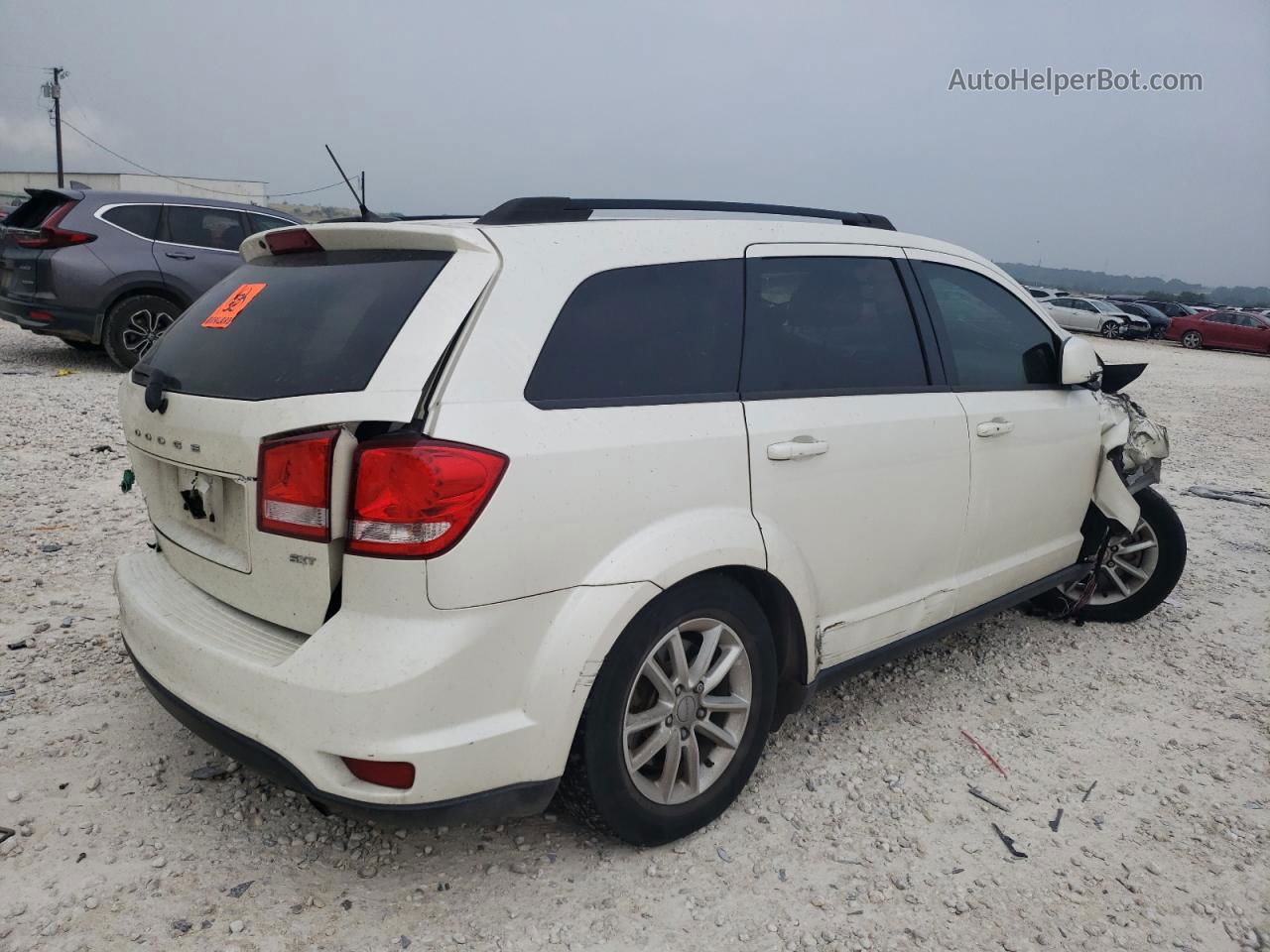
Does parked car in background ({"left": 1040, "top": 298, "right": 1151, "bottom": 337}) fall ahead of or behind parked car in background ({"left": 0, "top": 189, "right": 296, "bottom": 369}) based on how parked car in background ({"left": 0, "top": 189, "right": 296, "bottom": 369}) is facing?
ahead

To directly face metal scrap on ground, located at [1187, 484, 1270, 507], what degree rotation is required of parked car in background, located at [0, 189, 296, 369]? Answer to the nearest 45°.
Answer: approximately 90° to its right

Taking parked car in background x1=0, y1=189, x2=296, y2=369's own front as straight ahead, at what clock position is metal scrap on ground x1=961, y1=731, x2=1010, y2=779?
The metal scrap on ground is roughly at 4 o'clock from the parked car in background.

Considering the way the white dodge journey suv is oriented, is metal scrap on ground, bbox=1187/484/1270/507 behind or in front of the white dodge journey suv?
in front

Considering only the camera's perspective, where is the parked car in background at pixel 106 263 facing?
facing away from the viewer and to the right of the viewer

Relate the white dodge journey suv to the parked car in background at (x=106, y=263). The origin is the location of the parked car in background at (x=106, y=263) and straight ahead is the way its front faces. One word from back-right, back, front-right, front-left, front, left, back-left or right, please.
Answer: back-right

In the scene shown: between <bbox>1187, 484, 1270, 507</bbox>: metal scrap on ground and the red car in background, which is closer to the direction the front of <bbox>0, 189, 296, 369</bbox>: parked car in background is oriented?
the red car in background

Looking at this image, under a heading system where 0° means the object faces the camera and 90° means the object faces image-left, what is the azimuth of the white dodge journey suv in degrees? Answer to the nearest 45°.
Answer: approximately 225°

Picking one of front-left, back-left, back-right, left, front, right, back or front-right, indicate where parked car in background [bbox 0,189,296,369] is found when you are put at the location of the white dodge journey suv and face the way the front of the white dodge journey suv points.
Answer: left

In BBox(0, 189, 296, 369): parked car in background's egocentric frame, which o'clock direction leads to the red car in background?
The red car in background is roughly at 1 o'clock from the parked car in background.

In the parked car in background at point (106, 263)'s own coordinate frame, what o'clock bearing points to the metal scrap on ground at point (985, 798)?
The metal scrap on ground is roughly at 4 o'clock from the parked car in background.
